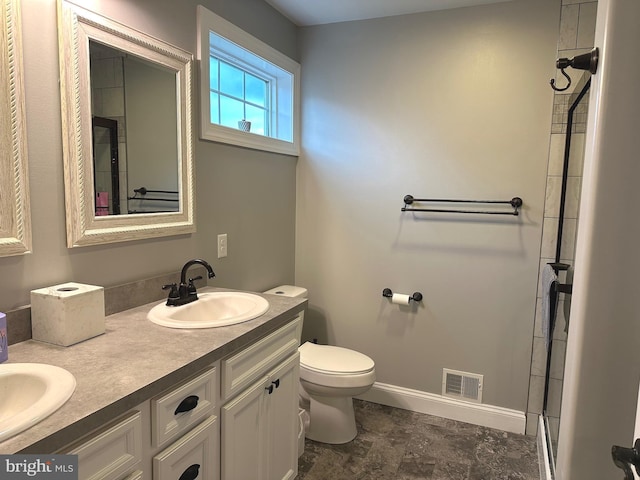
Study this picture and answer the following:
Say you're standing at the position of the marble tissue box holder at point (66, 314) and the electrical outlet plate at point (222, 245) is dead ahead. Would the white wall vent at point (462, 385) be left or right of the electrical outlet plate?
right

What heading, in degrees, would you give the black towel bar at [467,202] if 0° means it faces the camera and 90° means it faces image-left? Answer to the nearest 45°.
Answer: approximately 0°

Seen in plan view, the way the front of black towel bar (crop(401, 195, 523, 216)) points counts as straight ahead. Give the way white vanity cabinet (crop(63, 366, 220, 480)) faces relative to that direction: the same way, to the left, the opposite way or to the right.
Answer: to the left

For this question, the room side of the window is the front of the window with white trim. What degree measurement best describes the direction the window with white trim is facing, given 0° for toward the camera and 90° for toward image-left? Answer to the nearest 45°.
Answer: approximately 315°

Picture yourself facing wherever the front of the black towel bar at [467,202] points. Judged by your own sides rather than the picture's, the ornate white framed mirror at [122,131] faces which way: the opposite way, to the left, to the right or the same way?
to the left
